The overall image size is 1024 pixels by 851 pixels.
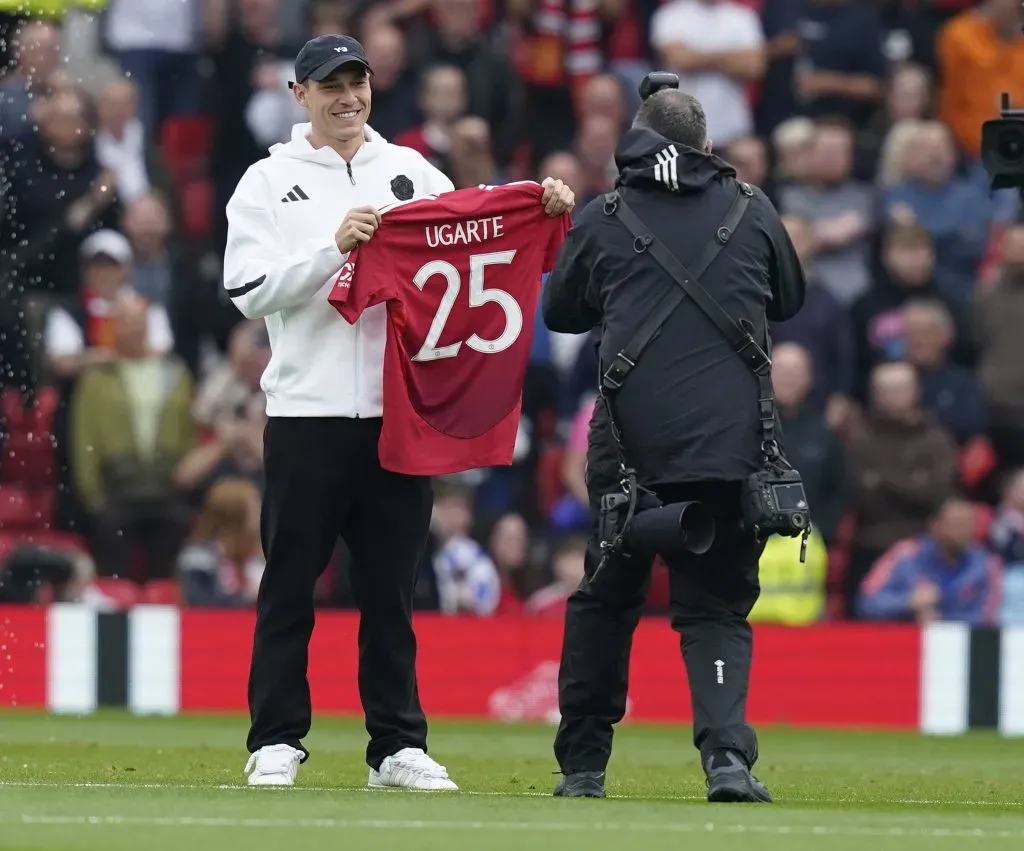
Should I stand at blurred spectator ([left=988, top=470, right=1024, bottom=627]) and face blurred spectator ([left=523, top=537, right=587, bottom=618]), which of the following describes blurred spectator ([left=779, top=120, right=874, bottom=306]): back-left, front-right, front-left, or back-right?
front-right

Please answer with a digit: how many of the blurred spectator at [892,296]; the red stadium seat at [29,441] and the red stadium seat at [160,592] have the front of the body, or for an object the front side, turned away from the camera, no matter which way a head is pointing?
0

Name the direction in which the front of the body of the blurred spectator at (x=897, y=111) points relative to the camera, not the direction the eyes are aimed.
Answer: toward the camera

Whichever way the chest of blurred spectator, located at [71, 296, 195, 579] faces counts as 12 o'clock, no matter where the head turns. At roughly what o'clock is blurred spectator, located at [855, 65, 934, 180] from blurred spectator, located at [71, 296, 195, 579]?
blurred spectator, located at [855, 65, 934, 180] is roughly at 9 o'clock from blurred spectator, located at [71, 296, 195, 579].

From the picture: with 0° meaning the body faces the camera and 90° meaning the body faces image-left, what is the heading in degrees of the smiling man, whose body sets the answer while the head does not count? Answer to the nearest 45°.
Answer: approximately 315°

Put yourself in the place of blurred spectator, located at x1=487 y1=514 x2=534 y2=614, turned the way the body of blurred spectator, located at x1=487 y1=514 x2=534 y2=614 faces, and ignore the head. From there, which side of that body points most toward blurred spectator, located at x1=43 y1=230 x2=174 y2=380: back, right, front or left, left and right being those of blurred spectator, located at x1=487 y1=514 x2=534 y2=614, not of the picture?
right

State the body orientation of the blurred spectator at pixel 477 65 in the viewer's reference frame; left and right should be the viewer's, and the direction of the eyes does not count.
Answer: facing the viewer

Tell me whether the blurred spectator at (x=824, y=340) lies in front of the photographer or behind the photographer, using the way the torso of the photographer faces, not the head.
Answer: in front

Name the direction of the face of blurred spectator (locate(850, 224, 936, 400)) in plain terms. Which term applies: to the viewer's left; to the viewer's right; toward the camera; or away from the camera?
toward the camera

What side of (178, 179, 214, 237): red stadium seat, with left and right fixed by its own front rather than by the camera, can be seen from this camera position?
front

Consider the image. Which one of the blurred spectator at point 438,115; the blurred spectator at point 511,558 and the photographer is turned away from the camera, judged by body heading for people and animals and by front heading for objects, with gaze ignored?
the photographer

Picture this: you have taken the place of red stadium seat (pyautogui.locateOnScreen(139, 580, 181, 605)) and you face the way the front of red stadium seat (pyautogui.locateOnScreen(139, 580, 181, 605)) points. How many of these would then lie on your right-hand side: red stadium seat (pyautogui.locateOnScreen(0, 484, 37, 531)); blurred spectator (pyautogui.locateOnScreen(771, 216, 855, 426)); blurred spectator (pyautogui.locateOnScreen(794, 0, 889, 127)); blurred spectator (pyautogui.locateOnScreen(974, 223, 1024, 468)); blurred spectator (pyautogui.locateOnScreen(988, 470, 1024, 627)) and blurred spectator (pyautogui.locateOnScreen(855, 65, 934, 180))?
1

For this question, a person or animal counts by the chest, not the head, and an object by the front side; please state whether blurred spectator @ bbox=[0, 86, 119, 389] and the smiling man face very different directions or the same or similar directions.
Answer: same or similar directions

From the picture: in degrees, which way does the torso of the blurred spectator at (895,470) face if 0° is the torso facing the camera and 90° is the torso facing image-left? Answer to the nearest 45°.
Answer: approximately 0°

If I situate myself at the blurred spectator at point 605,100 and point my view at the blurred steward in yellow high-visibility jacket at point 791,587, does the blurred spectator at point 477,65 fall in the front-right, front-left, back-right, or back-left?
back-right

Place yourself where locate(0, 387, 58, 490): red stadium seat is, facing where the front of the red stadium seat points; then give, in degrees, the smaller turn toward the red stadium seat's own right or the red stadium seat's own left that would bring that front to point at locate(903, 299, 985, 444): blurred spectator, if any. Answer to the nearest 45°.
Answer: approximately 90° to the red stadium seat's own left

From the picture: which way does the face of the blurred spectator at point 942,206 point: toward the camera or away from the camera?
toward the camera

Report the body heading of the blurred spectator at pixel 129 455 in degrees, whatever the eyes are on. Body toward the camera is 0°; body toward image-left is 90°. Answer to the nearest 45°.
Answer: approximately 0°

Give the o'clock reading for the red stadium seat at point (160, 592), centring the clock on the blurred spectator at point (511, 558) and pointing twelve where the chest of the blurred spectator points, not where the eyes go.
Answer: The red stadium seat is roughly at 3 o'clock from the blurred spectator.
